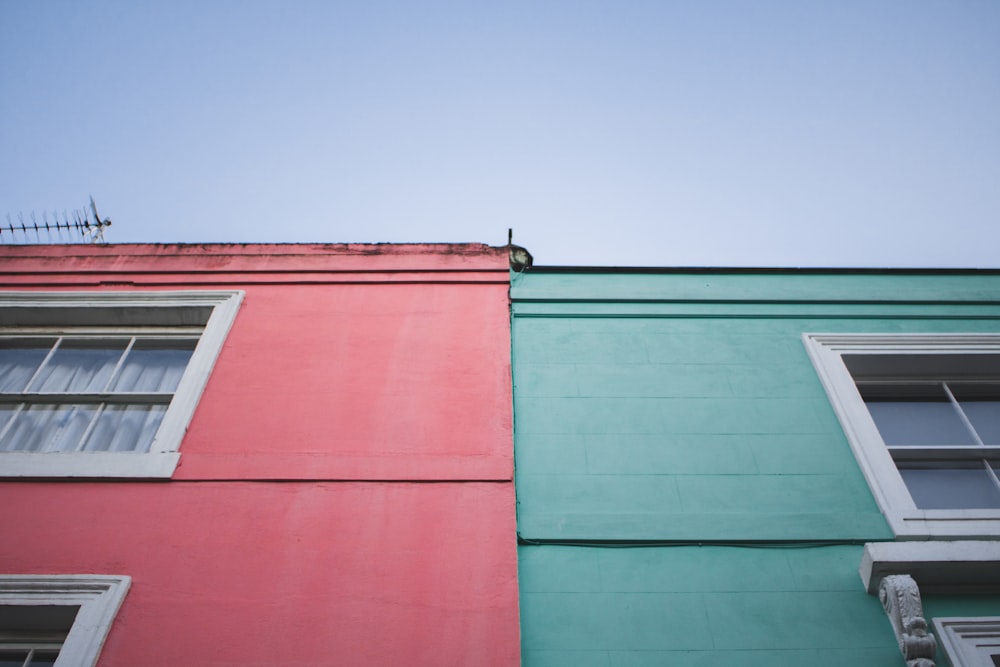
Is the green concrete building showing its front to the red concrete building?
no

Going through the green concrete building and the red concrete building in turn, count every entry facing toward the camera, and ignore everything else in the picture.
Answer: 2

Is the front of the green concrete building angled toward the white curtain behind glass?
no

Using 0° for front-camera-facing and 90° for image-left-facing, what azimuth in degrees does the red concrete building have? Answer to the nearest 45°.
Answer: approximately 0°

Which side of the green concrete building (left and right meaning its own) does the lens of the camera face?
front

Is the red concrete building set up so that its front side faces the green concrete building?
no
